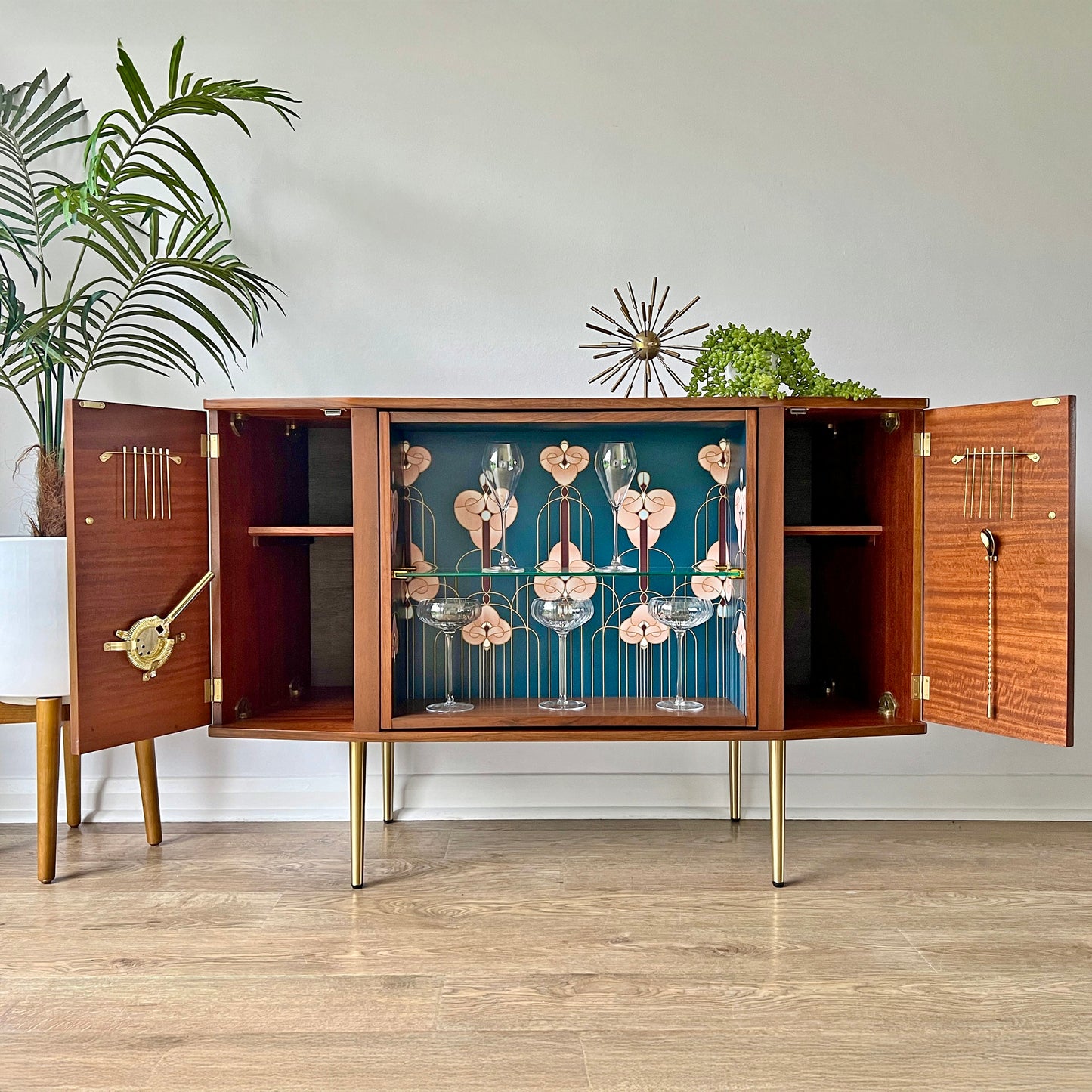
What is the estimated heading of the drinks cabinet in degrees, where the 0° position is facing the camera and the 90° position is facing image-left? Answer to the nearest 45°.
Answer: approximately 0°

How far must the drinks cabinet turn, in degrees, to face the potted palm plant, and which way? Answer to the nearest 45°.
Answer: approximately 90° to its right

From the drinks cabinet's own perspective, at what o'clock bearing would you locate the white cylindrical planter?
The white cylindrical planter is roughly at 3 o'clock from the drinks cabinet.
